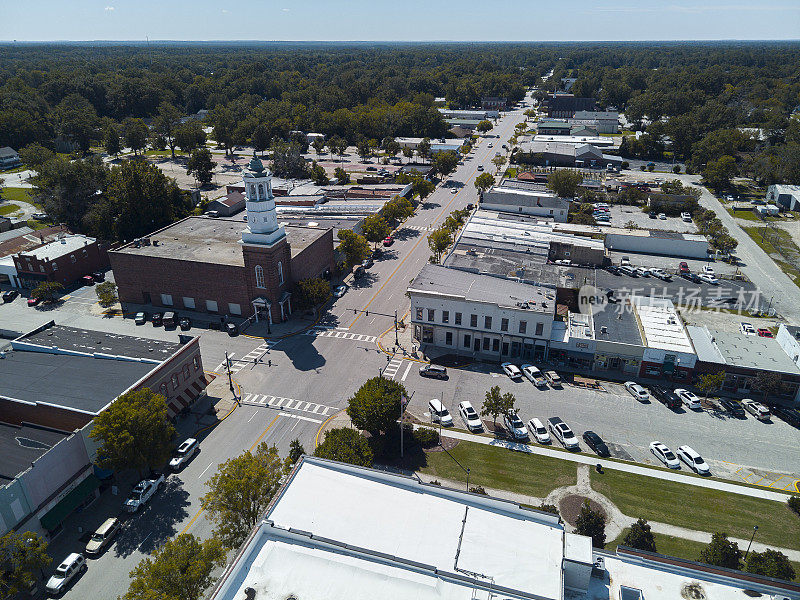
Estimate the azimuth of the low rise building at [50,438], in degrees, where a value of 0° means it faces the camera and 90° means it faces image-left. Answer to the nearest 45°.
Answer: approximately 315°

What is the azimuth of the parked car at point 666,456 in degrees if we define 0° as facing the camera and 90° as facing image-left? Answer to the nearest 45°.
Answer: approximately 315°

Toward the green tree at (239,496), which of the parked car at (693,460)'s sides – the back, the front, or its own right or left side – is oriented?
right

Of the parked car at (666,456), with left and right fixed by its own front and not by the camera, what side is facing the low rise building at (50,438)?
right

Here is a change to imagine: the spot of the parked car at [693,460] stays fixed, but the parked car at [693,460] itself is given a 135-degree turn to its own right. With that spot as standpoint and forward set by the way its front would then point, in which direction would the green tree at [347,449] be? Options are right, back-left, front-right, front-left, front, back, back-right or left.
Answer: front-left

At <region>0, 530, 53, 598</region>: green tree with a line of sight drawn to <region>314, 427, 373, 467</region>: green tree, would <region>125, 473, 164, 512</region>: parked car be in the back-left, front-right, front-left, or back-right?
front-left

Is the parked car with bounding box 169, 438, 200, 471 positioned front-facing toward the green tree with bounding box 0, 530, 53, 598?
yes

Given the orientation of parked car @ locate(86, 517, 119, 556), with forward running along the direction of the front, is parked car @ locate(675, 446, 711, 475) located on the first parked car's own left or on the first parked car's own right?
on the first parked car's own left

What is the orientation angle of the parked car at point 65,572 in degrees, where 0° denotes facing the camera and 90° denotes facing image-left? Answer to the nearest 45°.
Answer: approximately 45°

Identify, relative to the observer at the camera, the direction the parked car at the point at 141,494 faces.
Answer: facing the viewer and to the left of the viewer

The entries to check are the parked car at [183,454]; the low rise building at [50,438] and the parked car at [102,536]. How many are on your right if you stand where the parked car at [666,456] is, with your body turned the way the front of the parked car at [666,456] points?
3

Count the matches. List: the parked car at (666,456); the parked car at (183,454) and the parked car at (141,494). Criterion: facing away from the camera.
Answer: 0
